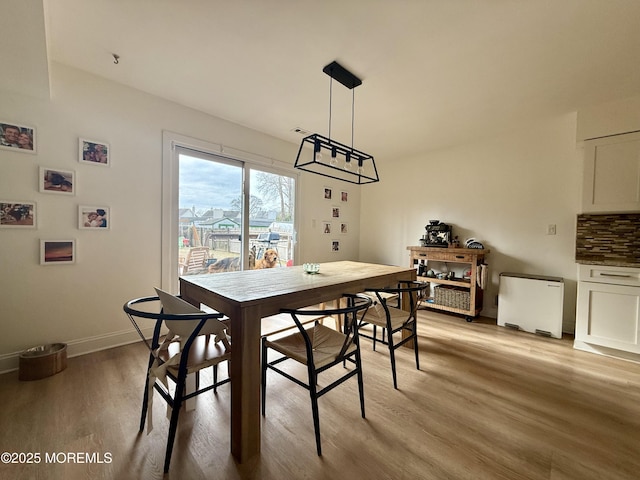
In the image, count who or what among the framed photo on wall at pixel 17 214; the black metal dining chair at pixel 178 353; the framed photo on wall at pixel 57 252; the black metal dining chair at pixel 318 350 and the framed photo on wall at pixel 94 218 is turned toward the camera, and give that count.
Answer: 3

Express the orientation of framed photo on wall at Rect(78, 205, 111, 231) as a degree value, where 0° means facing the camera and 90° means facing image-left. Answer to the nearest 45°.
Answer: approximately 0°

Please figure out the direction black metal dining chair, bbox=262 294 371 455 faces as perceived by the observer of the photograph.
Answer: facing away from the viewer and to the left of the viewer

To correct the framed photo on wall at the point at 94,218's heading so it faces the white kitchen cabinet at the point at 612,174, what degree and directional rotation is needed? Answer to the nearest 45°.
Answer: approximately 45° to its left
